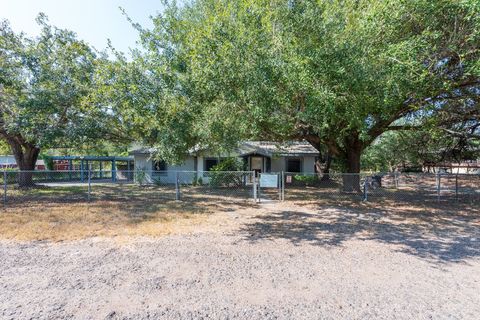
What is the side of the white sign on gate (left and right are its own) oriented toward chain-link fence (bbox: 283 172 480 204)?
left

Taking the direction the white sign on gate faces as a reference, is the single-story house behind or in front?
behind

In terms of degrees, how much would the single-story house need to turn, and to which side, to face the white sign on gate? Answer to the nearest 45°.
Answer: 0° — it already faces it

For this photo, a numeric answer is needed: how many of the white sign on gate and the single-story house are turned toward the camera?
2

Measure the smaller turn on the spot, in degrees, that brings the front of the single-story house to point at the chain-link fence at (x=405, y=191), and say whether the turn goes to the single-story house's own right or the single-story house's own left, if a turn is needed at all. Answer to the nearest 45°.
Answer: approximately 45° to the single-story house's own left

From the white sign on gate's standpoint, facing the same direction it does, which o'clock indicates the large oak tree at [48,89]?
The large oak tree is roughly at 3 o'clock from the white sign on gate.

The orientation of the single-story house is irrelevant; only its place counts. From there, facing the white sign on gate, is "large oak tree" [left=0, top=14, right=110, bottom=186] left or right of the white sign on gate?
right

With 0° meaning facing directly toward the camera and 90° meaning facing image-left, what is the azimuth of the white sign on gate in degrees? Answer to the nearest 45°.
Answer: approximately 0°
